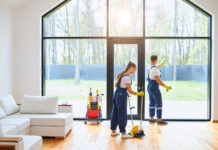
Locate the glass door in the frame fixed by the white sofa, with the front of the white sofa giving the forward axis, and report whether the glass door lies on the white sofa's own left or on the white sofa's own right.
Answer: on the white sofa's own left

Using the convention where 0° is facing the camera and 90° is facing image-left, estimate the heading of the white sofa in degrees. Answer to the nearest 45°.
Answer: approximately 315°

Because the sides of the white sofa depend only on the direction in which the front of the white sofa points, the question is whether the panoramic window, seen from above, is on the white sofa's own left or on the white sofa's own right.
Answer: on the white sofa's own left
